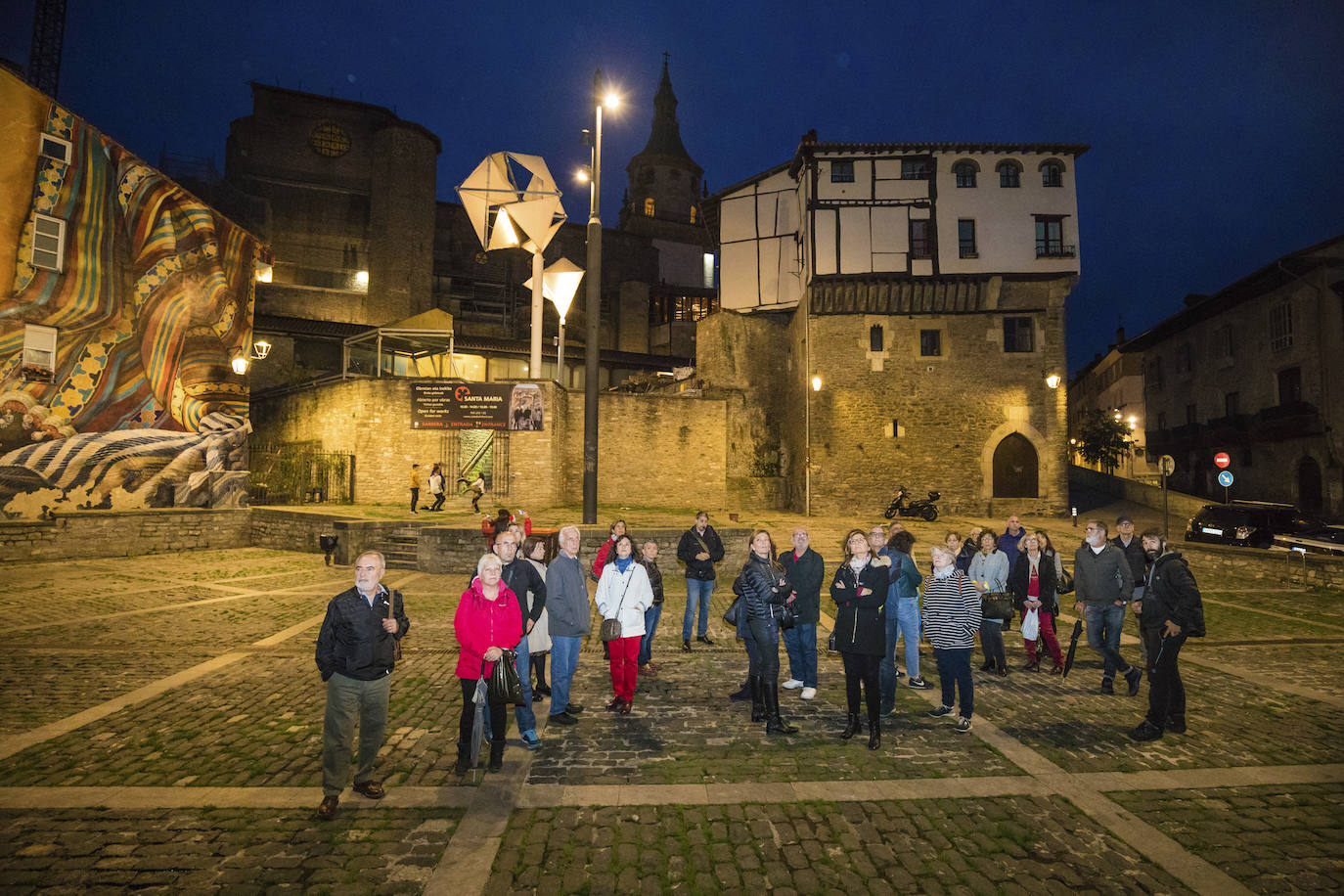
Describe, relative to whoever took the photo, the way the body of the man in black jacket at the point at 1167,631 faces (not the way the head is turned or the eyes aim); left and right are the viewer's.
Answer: facing to the left of the viewer

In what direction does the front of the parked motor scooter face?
to the viewer's left

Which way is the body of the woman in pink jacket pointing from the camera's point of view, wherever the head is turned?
toward the camera

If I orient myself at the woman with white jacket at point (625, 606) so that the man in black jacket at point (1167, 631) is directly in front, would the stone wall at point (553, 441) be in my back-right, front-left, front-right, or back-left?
back-left

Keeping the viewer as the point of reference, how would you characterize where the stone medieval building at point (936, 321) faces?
facing the viewer

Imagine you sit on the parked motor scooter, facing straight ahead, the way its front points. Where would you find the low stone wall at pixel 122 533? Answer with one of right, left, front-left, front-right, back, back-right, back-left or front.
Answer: front-left

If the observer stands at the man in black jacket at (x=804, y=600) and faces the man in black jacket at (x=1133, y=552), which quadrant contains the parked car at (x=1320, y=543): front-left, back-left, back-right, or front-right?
front-left

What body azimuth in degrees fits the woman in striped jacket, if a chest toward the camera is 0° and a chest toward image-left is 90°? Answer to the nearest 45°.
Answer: approximately 45°

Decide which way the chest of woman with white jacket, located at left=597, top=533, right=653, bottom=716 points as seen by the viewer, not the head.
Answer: toward the camera

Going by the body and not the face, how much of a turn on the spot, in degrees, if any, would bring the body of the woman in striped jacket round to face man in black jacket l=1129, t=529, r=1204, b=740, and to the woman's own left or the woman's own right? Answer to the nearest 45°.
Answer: approximately 135° to the woman's own left

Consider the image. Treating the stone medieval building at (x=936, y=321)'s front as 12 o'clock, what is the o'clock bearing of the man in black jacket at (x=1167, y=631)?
The man in black jacket is roughly at 12 o'clock from the stone medieval building.

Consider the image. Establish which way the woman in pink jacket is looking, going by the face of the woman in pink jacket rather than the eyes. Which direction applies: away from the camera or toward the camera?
toward the camera

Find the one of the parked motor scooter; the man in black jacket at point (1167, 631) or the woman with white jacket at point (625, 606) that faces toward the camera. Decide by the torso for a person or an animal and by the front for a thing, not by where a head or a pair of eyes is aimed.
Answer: the woman with white jacket

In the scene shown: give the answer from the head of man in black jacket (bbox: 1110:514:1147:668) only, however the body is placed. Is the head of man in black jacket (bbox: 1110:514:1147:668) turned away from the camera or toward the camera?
toward the camera

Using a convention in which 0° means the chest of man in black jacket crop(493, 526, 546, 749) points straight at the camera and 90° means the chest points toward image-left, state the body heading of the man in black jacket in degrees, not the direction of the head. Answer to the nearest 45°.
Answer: approximately 45°

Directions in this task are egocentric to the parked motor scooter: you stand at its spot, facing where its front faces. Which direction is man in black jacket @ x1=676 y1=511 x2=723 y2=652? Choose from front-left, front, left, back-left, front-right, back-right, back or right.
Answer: left
